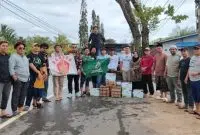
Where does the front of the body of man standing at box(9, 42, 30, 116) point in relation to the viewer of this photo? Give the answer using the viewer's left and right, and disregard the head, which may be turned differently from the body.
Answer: facing the viewer and to the right of the viewer

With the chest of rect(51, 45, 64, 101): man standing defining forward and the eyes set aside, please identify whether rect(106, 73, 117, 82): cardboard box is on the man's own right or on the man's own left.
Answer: on the man's own left

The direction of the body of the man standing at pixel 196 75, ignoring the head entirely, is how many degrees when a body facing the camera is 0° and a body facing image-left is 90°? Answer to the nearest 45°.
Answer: approximately 45°

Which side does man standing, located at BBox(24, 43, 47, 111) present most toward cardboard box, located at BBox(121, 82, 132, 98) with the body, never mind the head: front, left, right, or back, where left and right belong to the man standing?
left

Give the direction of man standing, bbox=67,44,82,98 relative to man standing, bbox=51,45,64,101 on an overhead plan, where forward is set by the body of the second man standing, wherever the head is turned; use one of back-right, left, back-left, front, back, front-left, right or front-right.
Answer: back-left

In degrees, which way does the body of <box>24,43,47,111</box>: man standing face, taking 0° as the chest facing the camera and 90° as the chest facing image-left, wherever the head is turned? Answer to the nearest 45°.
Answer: approximately 315°

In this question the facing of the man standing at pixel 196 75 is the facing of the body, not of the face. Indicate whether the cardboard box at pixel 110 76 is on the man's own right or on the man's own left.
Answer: on the man's own right

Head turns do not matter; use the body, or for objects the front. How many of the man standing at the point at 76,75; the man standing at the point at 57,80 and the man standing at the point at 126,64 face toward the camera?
3

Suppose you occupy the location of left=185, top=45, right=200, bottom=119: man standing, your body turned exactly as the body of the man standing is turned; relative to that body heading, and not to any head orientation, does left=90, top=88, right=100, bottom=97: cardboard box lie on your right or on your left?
on your right
